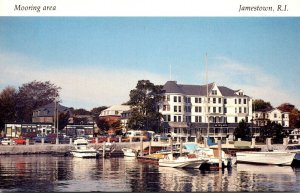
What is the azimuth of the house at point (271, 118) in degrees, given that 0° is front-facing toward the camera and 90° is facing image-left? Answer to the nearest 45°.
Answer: approximately 0°

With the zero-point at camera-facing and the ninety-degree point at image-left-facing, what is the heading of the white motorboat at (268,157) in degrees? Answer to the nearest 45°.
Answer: approximately 270°

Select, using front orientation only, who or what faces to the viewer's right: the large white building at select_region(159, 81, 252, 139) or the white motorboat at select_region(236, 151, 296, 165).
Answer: the white motorboat

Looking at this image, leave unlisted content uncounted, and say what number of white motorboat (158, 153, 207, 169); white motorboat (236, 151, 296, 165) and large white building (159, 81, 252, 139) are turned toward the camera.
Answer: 1

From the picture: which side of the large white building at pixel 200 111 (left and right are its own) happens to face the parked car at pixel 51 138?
right

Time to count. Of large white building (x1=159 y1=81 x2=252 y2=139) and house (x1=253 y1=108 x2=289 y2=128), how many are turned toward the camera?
2

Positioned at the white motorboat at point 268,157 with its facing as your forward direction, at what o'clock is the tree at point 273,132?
The tree is roughly at 9 o'clock from the white motorboat.
